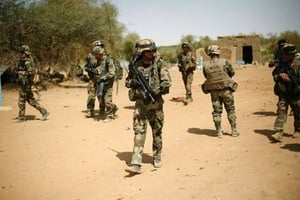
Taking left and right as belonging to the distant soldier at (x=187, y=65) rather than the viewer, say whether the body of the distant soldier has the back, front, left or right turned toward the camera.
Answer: front

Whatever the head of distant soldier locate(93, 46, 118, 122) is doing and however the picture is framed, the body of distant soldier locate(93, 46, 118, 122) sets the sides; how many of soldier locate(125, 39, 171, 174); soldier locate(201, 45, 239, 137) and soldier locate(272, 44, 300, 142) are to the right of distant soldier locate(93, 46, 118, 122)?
0

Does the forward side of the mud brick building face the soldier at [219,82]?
yes

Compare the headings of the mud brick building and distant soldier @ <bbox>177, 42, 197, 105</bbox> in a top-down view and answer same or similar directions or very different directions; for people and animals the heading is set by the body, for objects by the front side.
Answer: same or similar directions

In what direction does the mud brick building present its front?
toward the camera

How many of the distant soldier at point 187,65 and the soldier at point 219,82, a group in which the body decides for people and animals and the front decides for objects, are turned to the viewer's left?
0

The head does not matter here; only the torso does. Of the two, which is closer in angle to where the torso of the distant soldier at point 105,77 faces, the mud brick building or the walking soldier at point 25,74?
the walking soldier

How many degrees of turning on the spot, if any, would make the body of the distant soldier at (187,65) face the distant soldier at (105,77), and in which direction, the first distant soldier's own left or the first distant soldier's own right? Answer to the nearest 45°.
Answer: approximately 45° to the first distant soldier's own right

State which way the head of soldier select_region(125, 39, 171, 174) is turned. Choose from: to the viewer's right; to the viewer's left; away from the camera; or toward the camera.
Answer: toward the camera

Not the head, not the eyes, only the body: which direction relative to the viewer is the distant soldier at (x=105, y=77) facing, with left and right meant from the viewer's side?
facing the viewer and to the left of the viewer
